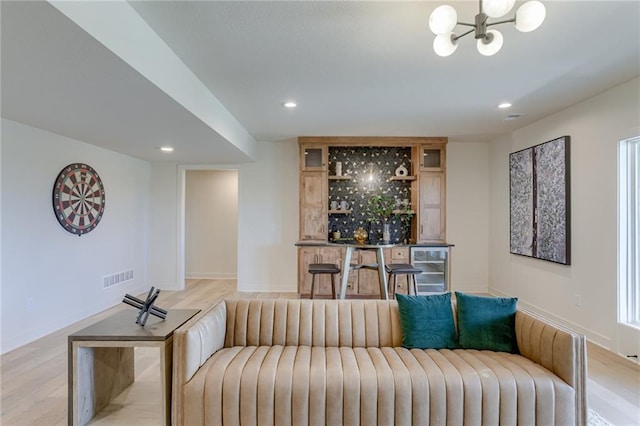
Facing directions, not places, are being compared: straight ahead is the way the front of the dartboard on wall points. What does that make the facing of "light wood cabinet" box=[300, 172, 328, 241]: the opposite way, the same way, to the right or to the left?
to the right

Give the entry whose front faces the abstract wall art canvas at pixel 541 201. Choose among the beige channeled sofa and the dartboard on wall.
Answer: the dartboard on wall

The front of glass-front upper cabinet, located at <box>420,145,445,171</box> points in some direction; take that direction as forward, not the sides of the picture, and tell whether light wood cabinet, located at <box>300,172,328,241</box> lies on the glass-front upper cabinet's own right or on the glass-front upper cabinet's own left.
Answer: on the glass-front upper cabinet's own right

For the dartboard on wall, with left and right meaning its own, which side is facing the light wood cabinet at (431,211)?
front

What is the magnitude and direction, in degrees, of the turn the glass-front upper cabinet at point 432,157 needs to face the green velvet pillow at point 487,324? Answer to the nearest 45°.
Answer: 0° — it already faces it

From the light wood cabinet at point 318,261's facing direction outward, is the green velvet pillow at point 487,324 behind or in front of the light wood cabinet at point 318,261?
in front

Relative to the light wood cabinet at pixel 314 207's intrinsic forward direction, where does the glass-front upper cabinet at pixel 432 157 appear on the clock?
The glass-front upper cabinet is roughly at 9 o'clock from the light wood cabinet.

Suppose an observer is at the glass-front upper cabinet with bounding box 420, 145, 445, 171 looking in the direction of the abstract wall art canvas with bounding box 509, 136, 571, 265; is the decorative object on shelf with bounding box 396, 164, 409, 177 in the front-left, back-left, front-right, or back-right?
back-right

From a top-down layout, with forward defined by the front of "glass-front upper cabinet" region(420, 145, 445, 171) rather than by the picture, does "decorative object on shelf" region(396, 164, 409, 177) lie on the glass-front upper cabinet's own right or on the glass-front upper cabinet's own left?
on the glass-front upper cabinet's own right
